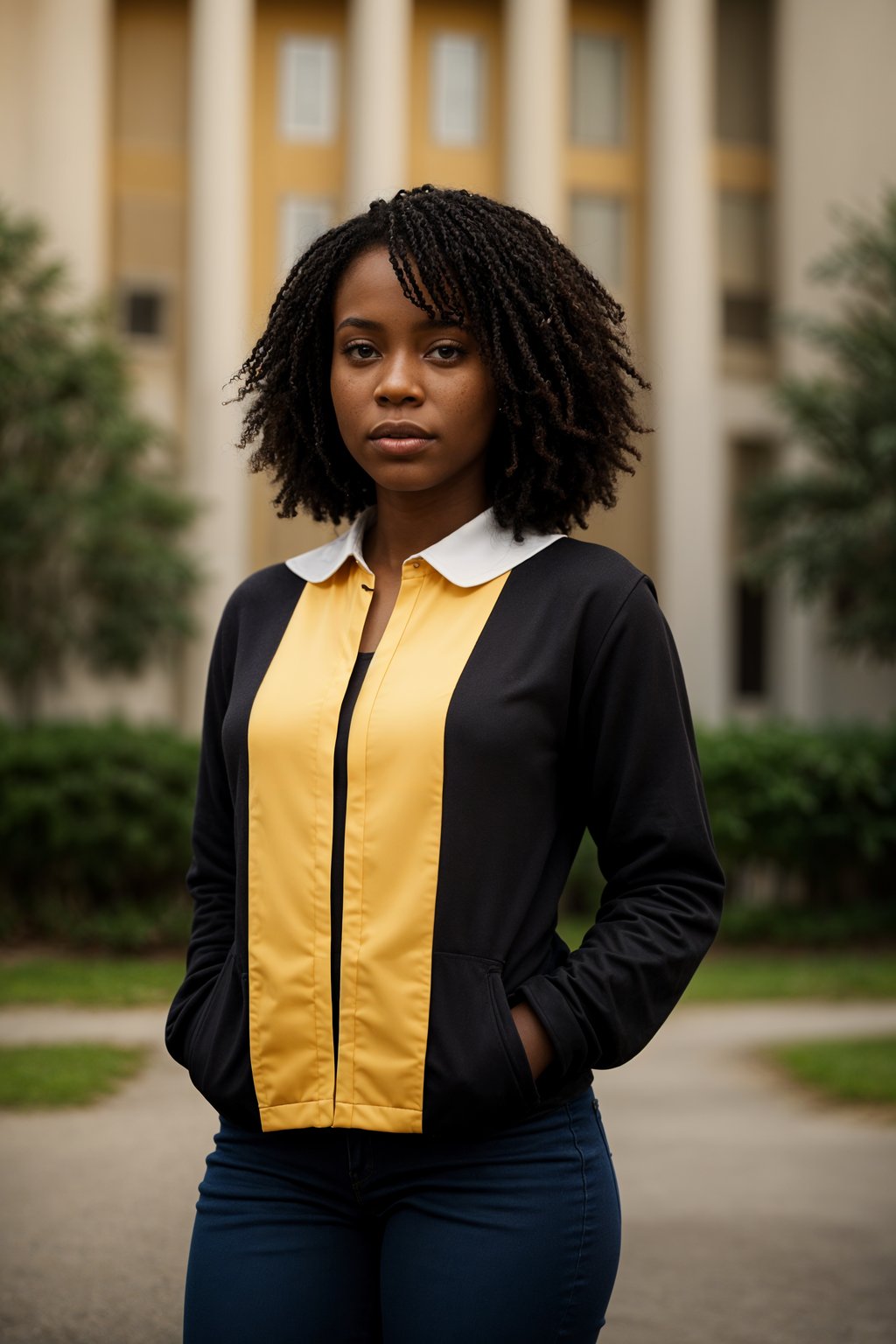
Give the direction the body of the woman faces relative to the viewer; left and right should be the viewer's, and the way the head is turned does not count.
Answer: facing the viewer and to the left of the viewer

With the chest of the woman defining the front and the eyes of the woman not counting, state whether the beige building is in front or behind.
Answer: behind

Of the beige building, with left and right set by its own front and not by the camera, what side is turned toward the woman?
front

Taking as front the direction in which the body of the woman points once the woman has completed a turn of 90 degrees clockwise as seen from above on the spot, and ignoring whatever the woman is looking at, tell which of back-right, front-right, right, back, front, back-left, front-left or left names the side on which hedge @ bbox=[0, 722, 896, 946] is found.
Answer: front-right

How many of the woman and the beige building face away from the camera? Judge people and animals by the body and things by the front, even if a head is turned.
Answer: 0

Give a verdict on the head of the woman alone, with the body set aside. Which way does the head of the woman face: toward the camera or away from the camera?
toward the camera

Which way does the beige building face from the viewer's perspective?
toward the camera
